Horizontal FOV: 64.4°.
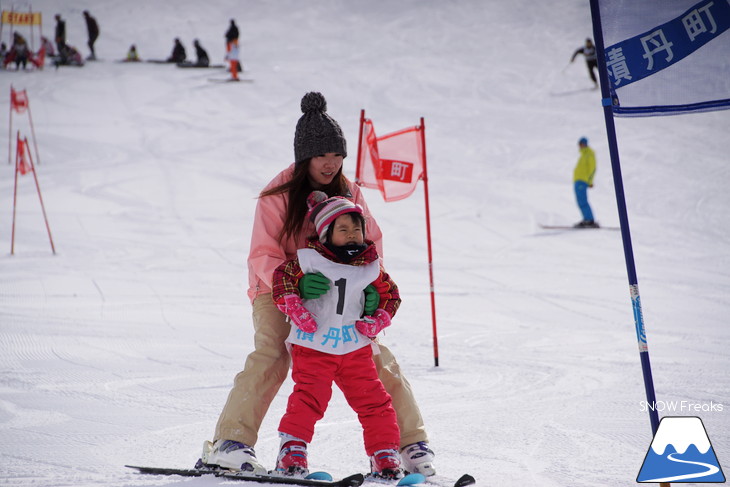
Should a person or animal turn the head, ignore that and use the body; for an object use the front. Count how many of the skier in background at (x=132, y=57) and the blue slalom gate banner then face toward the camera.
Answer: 2

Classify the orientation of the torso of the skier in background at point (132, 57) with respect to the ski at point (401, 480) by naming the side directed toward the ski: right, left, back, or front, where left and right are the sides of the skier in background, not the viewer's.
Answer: front

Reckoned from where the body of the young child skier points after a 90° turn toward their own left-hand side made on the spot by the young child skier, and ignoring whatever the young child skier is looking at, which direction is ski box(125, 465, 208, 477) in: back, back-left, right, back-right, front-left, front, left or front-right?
back

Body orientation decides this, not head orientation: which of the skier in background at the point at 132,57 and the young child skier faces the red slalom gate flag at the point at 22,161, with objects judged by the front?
the skier in background

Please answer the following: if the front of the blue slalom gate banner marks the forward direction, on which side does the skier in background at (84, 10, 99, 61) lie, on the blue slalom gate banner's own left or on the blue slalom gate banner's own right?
on the blue slalom gate banner's own right

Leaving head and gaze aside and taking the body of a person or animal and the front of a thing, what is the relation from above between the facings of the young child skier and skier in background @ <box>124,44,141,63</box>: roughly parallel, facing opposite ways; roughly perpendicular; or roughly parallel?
roughly parallel

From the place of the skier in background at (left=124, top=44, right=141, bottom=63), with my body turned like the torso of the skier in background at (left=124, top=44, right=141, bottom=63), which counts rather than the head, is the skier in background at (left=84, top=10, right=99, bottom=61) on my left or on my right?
on my right

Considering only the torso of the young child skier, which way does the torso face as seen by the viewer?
toward the camera

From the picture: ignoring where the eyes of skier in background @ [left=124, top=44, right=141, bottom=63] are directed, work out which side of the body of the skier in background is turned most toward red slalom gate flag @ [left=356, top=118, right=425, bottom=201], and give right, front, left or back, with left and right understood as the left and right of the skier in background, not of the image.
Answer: front

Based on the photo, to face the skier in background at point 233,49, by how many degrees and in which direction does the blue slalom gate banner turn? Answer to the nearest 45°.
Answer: approximately 135° to its right

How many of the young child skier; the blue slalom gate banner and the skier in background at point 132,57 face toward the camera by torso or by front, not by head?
3

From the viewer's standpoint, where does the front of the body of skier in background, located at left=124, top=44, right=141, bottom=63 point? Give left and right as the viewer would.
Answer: facing the viewer

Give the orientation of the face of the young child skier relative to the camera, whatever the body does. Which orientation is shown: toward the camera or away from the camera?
toward the camera
